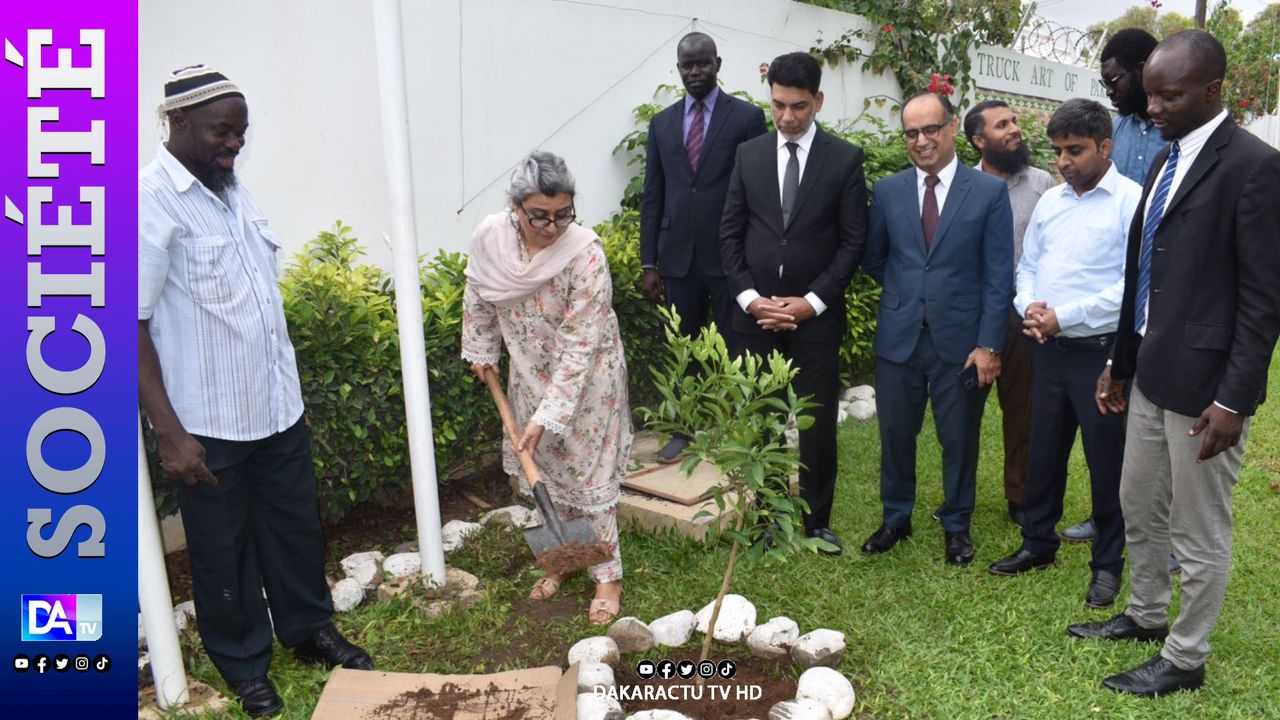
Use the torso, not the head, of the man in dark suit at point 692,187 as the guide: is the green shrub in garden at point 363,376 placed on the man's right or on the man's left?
on the man's right

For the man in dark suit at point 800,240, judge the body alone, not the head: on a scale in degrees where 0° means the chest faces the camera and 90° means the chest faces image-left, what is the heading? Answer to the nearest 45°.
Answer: approximately 0°

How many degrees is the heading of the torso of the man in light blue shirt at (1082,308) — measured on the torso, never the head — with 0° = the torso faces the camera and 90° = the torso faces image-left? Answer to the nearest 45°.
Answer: approximately 45°

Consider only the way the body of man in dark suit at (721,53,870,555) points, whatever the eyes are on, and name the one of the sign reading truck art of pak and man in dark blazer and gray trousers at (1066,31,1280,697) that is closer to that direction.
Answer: the man in dark blazer and gray trousers

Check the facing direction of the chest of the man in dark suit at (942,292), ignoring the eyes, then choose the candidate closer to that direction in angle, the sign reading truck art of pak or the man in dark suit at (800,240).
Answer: the man in dark suit
